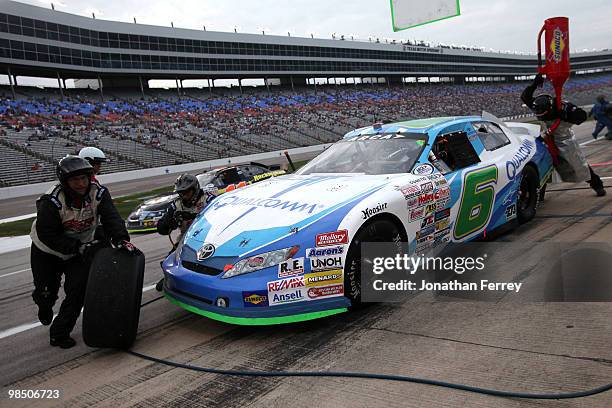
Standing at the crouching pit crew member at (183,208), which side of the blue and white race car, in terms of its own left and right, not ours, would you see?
right

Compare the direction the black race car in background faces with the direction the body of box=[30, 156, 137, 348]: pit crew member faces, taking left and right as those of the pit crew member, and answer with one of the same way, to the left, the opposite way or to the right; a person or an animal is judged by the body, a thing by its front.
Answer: to the right

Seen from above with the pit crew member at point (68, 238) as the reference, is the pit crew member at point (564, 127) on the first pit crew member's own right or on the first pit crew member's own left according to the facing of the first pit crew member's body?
on the first pit crew member's own left

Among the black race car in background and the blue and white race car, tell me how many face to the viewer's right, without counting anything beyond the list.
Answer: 0

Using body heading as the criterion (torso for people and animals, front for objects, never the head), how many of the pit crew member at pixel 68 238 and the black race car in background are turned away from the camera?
0

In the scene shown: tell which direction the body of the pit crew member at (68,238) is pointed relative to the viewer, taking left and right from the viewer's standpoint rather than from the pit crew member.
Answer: facing the viewer and to the right of the viewer

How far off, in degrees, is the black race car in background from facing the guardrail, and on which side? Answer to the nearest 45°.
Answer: approximately 135° to its right

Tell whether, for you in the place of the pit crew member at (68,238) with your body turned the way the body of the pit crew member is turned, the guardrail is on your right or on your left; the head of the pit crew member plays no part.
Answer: on your left

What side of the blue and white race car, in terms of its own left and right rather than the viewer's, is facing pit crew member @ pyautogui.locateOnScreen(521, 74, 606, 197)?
back
